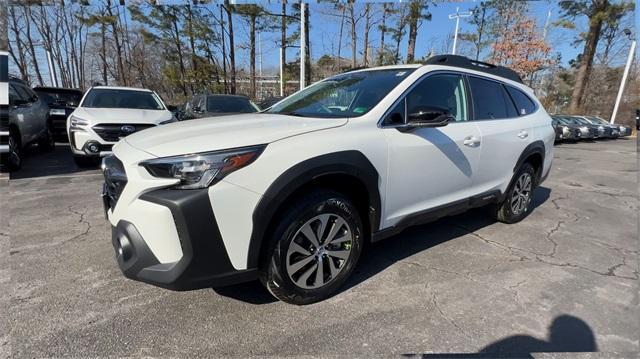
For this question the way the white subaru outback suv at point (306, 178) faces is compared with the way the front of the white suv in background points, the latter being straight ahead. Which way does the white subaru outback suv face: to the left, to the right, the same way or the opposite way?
to the right

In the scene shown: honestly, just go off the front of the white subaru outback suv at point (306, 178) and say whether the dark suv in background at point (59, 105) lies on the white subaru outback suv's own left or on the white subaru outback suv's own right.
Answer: on the white subaru outback suv's own right

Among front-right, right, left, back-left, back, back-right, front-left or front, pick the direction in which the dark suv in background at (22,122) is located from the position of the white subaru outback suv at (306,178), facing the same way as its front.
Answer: right

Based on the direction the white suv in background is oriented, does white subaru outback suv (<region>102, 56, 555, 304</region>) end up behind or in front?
in front

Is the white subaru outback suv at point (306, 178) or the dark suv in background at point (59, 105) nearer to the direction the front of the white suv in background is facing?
the white subaru outback suv

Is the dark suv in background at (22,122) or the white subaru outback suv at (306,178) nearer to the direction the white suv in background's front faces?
the white subaru outback suv

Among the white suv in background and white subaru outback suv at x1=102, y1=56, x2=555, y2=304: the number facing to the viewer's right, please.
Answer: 0

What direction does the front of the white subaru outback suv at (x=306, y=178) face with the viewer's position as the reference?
facing the viewer and to the left of the viewer

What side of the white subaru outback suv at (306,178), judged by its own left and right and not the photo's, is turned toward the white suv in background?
right

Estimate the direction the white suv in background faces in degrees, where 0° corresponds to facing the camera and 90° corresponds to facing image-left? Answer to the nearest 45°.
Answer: approximately 0°

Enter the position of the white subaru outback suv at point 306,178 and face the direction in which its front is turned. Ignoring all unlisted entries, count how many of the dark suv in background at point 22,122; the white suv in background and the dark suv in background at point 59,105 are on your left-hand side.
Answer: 0
